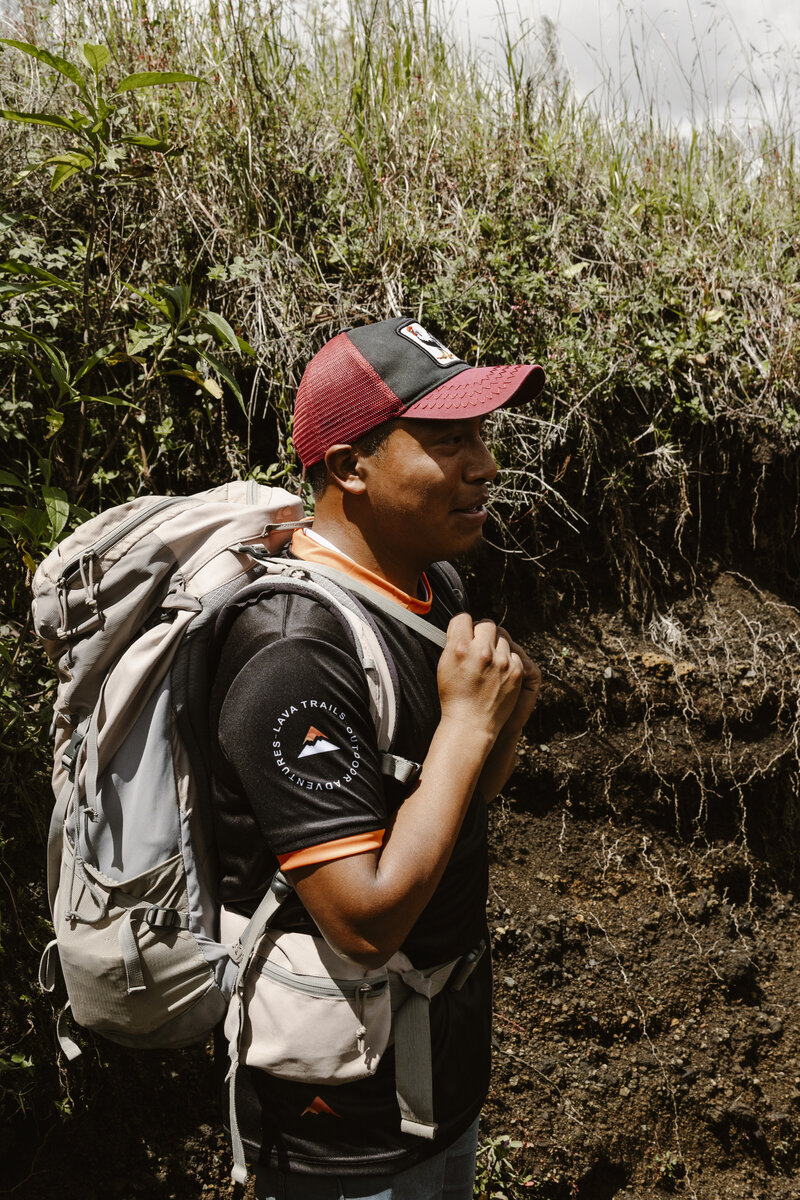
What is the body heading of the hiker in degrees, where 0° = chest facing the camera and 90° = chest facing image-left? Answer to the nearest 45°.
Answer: approximately 270°

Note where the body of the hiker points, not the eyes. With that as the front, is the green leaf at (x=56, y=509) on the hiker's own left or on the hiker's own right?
on the hiker's own left

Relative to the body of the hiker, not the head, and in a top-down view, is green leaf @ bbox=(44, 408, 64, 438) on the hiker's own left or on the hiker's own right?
on the hiker's own left
